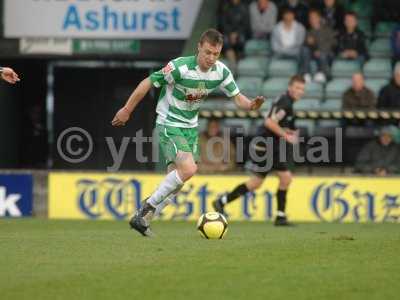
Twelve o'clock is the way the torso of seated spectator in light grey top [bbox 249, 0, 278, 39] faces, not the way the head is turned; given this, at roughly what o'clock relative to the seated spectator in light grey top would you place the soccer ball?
The soccer ball is roughly at 12 o'clock from the seated spectator in light grey top.

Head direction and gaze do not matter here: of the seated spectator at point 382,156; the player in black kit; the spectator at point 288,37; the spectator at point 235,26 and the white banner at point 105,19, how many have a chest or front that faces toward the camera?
4

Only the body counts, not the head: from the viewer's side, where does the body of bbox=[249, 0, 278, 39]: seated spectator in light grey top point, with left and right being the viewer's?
facing the viewer

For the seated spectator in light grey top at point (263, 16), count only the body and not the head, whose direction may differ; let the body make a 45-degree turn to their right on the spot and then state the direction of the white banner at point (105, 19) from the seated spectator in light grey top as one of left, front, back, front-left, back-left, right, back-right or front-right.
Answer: front-right

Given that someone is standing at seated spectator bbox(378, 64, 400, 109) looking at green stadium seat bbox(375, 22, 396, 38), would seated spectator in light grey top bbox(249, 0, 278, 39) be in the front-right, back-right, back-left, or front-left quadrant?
front-left

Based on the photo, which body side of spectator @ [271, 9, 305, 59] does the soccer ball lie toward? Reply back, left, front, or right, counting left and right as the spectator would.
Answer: front

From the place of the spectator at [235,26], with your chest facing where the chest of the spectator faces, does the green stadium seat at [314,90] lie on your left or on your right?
on your left

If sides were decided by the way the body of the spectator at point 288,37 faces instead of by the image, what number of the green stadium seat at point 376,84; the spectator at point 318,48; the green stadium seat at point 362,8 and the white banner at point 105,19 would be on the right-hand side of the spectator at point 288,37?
1

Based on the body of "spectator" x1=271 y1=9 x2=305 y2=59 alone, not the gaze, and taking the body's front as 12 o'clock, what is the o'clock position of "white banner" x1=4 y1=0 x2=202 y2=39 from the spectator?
The white banner is roughly at 3 o'clock from the spectator.

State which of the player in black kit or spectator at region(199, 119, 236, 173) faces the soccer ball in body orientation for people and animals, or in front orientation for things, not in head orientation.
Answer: the spectator

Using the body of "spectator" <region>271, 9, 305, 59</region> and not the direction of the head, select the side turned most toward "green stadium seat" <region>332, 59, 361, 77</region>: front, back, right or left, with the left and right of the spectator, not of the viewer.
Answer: left

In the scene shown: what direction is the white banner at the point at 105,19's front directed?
toward the camera

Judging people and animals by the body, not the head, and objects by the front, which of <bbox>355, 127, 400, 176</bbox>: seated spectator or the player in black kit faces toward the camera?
the seated spectator
